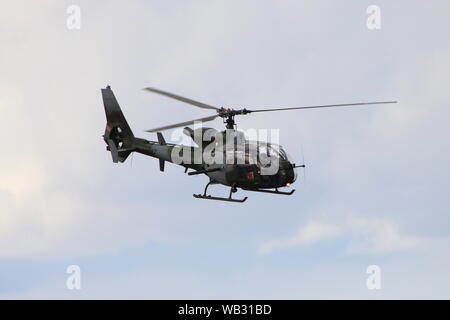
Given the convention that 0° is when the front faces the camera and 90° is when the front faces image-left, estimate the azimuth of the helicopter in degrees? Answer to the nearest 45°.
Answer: approximately 315°
